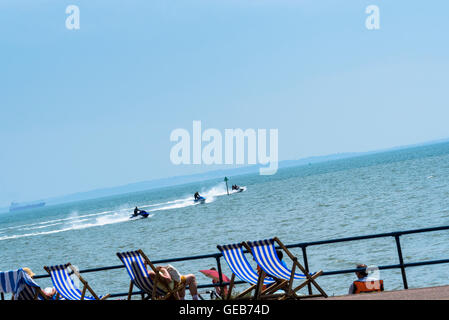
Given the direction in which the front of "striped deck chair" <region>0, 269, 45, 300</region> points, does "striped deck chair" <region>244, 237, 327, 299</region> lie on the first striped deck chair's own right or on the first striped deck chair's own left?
on the first striped deck chair's own right

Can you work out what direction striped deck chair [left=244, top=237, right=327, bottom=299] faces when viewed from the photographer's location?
facing away from the viewer and to the right of the viewer

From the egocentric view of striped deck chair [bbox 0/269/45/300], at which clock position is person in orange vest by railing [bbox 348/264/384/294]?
The person in orange vest by railing is roughly at 2 o'clock from the striped deck chair.

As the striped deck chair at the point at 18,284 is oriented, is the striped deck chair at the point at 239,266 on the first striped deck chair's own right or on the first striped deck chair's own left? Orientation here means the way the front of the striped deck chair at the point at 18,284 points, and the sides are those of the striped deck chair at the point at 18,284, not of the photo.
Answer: on the first striped deck chair's own right

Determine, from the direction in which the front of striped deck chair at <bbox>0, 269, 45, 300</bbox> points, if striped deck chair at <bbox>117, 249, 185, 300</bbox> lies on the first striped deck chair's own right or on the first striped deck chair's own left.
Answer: on the first striped deck chair's own right

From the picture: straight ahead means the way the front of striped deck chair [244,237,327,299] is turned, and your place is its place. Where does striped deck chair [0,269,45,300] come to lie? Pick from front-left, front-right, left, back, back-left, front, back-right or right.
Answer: back-left

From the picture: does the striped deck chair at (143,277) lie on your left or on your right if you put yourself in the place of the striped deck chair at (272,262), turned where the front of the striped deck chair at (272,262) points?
on your left

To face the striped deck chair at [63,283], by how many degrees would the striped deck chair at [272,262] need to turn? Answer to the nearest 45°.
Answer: approximately 135° to its left

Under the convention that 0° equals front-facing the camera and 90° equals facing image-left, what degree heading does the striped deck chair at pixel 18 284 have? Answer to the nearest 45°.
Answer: approximately 225°

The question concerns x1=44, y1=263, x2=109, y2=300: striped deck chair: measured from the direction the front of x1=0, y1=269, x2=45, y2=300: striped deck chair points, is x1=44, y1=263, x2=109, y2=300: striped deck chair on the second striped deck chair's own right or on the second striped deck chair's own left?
on the second striped deck chair's own right
